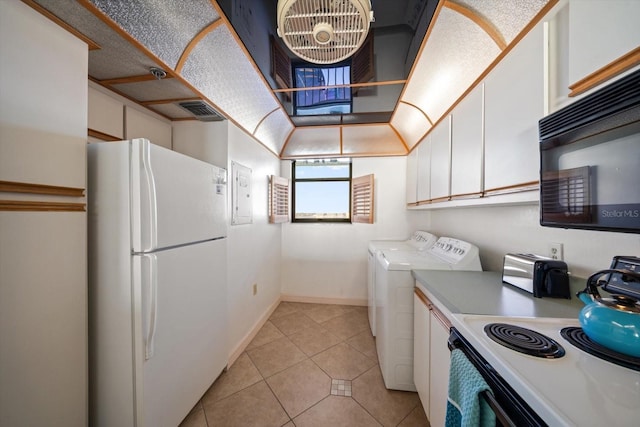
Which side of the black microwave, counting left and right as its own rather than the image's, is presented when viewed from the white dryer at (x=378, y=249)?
right

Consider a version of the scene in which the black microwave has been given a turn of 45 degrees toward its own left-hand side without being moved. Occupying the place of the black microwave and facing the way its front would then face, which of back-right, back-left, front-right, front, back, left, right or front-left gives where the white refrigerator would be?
front-right

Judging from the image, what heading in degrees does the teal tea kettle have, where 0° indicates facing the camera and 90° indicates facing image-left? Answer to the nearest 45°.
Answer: approximately 90°

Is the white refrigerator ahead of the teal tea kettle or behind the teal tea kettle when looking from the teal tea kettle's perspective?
ahead

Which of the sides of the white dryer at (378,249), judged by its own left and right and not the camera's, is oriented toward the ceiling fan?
left

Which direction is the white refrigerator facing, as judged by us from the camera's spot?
facing the viewer and to the right of the viewer

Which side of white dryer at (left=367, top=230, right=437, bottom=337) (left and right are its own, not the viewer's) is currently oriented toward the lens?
left

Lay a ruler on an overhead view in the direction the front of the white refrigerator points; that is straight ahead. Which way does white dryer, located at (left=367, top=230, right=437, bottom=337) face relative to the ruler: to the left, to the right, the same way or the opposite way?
the opposite way

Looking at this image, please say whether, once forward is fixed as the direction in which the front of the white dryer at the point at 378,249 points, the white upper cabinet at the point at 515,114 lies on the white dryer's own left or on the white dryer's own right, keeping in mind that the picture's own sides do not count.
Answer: on the white dryer's own left

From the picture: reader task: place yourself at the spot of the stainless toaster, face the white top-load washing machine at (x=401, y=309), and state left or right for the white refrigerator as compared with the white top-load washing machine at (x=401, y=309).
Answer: left

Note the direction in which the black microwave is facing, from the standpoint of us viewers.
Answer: facing the viewer and to the left of the viewer
